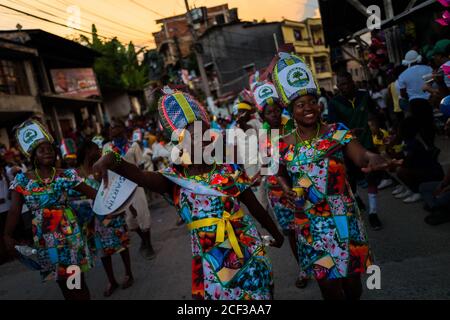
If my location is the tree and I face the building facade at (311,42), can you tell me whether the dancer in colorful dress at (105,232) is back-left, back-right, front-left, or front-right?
back-right

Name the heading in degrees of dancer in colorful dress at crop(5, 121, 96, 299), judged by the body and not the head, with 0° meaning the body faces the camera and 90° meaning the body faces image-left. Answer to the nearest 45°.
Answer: approximately 0°

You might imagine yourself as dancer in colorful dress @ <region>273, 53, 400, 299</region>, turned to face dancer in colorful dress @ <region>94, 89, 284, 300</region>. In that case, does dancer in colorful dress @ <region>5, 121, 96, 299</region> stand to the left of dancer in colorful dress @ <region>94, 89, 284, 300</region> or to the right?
right

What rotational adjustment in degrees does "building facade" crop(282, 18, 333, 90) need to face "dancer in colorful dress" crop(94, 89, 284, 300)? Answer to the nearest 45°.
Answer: approximately 45° to its left

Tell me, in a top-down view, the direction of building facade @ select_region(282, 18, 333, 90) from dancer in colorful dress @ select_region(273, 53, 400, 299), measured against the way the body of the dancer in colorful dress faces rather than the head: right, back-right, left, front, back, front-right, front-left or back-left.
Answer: back

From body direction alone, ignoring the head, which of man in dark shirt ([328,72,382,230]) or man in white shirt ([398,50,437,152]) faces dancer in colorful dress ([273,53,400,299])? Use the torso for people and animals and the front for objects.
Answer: the man in dark shirt

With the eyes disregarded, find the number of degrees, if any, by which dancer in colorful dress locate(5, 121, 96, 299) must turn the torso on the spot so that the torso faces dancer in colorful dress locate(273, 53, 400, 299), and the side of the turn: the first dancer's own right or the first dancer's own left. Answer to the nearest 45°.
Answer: approximately 45° to the first dancer's own left

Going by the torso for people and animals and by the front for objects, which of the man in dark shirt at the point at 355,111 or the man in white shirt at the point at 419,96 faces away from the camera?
the man in white shirt

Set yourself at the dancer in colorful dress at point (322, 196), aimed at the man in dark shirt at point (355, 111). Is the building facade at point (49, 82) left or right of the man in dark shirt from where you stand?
left
